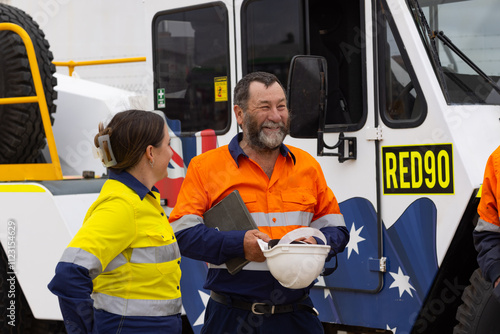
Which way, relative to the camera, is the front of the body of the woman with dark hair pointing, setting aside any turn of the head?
to the viewer's right

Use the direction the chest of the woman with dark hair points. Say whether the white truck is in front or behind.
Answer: in front

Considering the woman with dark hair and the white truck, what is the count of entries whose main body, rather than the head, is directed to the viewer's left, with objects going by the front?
0

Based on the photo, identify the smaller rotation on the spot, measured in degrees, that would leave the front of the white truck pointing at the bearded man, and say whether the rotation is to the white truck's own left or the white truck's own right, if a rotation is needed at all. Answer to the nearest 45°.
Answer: approximately 90° to the white truck's own right

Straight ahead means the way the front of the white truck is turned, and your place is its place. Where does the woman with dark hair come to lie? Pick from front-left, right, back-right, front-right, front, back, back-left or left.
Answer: right

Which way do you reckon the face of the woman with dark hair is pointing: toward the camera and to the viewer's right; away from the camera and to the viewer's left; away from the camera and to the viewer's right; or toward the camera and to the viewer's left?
away from the camera and to the viewer's right

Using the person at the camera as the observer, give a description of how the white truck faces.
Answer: facing the viewer and to the right of the viewer

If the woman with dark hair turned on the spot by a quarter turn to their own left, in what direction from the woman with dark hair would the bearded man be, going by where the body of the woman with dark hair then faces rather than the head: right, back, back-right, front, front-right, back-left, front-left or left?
front-right
